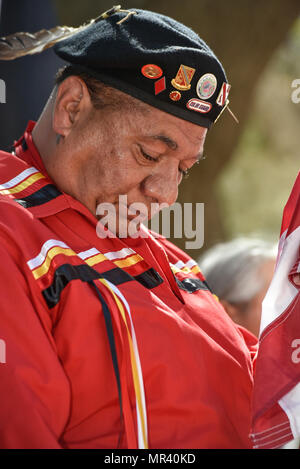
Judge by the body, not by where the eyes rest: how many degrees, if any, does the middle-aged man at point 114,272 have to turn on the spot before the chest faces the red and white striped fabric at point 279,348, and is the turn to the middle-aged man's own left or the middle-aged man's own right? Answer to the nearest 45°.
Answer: approximately 45° to the middle-aged man's own left

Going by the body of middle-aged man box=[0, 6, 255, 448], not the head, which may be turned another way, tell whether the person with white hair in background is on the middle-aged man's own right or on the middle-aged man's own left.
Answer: on the middle-aged man's own left

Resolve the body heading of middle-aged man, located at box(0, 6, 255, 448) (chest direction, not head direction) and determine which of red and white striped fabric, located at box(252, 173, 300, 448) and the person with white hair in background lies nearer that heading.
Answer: the red and white striped fabric

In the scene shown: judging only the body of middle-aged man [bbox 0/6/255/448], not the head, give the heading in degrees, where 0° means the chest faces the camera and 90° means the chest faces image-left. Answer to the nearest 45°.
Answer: approximately 315°
